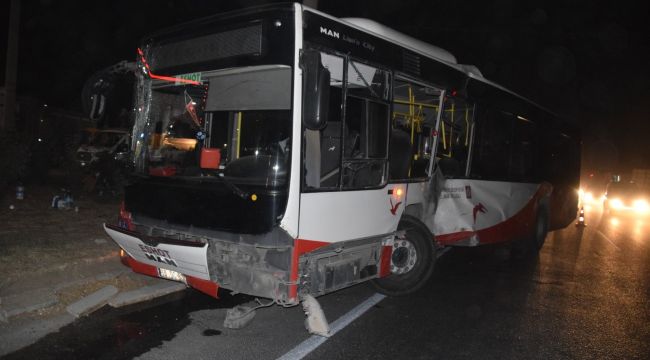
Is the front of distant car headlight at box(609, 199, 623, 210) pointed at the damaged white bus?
yes

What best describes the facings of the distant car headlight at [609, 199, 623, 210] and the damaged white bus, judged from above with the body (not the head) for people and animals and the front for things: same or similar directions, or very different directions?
same or similar directions

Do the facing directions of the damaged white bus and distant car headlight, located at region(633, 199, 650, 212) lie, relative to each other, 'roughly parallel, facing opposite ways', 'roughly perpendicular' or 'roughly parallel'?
roughly parallel

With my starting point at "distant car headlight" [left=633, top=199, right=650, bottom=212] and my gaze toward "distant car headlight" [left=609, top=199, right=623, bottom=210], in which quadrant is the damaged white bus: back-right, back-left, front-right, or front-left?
front-left

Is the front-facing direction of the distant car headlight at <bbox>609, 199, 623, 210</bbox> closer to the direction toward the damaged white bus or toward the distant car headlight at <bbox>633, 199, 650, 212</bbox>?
the damaged white bus

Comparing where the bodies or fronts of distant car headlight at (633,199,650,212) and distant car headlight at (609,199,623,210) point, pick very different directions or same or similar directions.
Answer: same or similar directions

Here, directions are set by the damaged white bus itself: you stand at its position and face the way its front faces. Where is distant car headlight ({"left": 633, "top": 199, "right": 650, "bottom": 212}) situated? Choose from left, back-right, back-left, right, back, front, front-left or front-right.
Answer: back

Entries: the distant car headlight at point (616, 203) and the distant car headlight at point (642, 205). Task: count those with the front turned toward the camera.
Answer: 2

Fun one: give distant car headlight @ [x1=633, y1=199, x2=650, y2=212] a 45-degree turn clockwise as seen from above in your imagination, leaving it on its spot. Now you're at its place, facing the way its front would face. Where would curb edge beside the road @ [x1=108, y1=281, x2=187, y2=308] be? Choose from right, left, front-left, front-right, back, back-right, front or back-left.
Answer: front-left

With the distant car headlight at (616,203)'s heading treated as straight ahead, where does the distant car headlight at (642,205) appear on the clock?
the distant car headlight at (642,205) is roughly at 8 o'clock from the distant car headlight at (616,203).

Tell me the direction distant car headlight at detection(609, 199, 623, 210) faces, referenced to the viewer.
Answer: facing the viewer

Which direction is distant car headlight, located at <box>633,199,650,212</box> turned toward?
toward the camera

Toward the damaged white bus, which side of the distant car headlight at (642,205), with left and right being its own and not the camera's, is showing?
front

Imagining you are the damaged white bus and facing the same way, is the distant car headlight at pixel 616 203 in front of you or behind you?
behind
